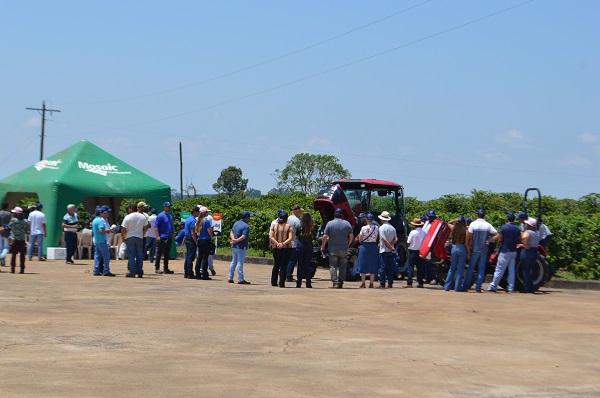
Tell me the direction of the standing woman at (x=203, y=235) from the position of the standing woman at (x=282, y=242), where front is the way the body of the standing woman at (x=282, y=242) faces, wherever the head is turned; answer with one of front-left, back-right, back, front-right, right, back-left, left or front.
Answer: front-left

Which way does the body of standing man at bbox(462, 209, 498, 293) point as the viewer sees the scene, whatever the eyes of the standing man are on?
away from the camera

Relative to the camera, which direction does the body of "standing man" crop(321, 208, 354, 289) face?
away from the camera

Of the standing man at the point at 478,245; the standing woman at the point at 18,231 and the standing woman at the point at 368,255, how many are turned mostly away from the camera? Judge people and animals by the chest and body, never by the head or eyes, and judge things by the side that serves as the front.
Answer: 3

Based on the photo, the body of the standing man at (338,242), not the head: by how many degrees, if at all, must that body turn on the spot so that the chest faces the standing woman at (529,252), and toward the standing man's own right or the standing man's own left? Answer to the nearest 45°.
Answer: approximately 90° to the standing man's own right

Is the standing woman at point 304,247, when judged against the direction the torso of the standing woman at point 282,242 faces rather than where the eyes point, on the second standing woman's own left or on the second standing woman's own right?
on the second standing woman's own right

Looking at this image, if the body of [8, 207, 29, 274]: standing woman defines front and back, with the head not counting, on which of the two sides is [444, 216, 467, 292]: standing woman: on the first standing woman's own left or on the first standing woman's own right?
on the first standing woman's own right

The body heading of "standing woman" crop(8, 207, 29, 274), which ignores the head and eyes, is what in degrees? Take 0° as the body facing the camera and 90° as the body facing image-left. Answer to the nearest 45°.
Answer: approximately 180°

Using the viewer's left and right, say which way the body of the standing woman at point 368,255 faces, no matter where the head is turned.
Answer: facing away from the viewer

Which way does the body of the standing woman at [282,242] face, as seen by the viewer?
away from the camera

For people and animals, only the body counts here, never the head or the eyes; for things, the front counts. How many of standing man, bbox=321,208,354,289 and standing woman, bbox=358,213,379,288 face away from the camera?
2

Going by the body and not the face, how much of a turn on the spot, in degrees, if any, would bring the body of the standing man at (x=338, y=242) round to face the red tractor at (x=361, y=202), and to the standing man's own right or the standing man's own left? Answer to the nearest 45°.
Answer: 0° — they already face it
